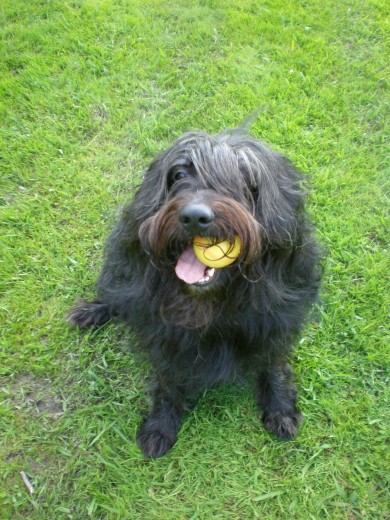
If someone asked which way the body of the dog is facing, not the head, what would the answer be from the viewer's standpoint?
toward the camera
